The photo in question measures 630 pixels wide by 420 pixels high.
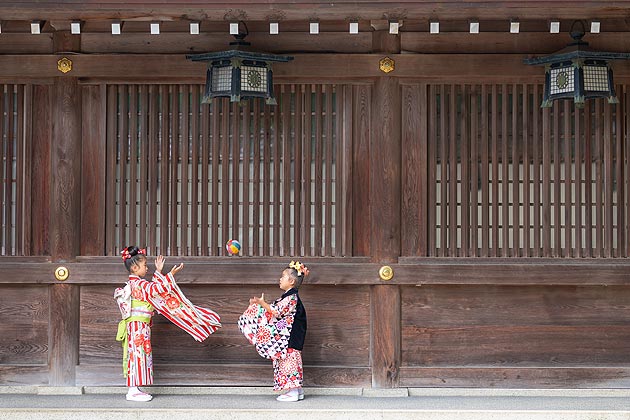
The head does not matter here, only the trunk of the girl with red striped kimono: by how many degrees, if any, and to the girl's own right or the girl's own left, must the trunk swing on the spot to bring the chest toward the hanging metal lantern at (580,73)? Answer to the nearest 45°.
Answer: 0° — they already face it

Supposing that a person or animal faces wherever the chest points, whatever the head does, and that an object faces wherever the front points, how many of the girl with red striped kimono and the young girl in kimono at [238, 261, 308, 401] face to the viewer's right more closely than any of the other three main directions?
1

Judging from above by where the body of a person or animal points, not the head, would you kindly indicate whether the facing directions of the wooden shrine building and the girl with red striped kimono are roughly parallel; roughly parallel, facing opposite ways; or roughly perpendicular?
roughly perpendicular

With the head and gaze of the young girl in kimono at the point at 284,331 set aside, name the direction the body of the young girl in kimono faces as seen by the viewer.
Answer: to the viewer's left

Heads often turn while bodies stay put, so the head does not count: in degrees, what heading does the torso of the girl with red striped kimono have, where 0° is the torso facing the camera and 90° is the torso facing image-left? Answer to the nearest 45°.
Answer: approximately 270°

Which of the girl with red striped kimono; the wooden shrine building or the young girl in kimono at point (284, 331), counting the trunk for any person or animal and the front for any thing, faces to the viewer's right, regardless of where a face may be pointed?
the girl with red striped kimono

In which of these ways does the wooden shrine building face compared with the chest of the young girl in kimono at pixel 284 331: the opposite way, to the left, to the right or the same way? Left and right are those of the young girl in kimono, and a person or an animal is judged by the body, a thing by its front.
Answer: to the left

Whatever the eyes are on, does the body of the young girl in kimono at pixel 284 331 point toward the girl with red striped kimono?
yes

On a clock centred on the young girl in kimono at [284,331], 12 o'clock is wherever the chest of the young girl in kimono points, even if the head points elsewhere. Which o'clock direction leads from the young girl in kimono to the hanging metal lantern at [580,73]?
The hanging metal lantern is roughly at 6 o'clock from the young girl in kimono.

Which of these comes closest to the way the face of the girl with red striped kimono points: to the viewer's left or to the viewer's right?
to the viewer's right
